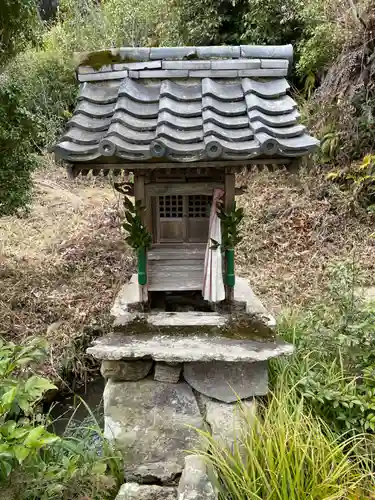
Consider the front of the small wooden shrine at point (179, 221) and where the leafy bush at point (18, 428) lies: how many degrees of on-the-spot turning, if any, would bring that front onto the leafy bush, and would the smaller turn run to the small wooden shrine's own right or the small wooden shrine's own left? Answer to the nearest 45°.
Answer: approximately 45° to the small wooden shrine's own right

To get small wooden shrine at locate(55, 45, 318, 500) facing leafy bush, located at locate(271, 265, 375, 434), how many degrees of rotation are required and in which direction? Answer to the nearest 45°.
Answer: approximately 90° to its left

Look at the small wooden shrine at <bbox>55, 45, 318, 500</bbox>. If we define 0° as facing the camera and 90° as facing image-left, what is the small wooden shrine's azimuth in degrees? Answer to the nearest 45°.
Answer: approximately 0°
